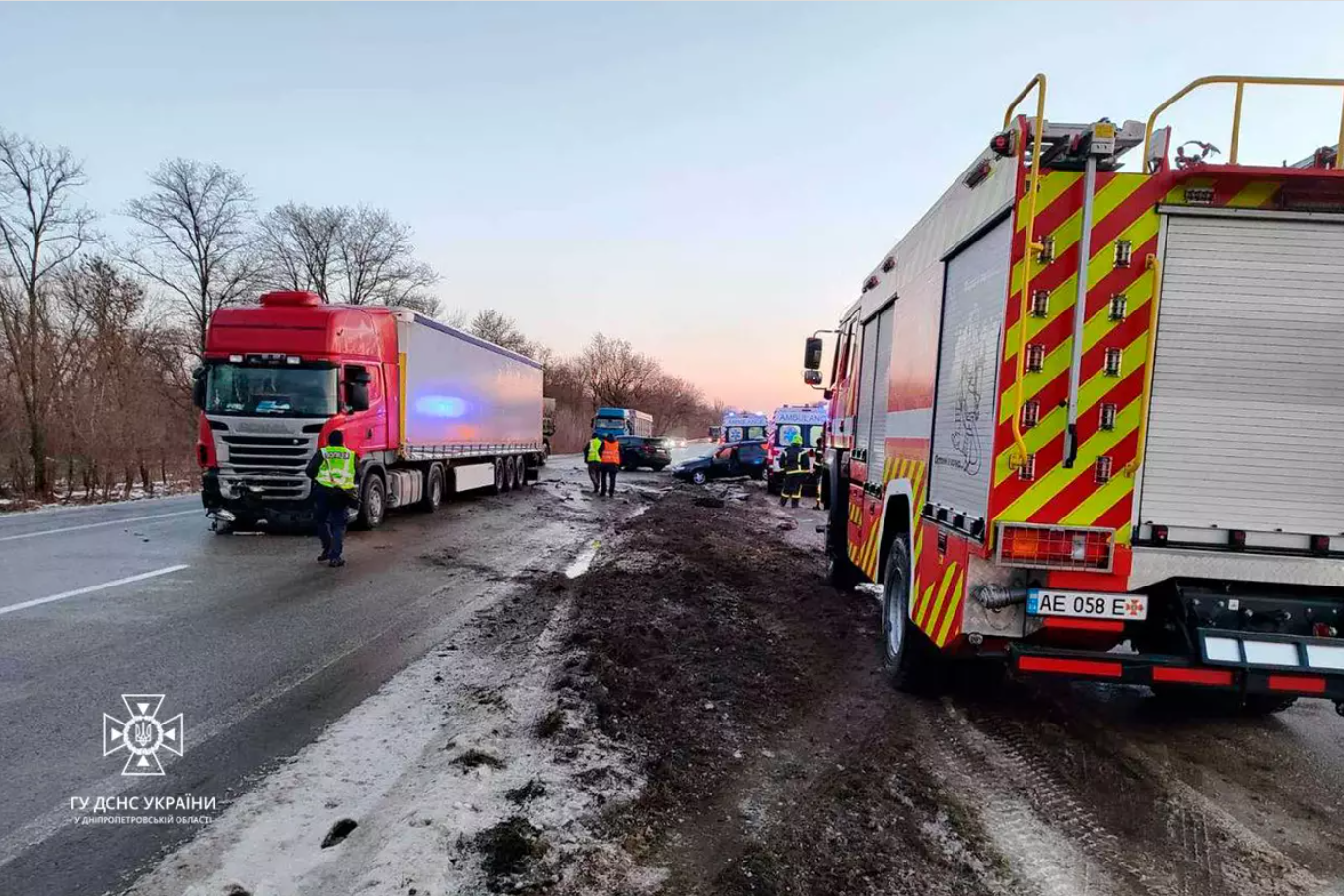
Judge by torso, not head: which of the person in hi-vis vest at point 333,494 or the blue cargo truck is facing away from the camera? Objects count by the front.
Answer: the person in hi-vis vest

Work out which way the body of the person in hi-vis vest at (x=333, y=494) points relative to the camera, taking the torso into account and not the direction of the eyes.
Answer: away from the camera

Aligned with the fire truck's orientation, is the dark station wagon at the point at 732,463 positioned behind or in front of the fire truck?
in front

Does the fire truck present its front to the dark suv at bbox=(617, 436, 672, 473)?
yes

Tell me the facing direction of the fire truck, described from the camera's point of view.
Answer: facing away from the viewer and to the left of the viewer

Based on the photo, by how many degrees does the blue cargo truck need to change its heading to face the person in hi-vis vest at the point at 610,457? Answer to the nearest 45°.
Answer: approximately 45° to its left

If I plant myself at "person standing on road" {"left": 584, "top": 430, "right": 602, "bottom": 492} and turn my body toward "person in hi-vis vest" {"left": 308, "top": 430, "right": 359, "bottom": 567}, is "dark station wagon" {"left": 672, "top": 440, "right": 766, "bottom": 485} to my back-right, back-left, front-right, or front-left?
back-left

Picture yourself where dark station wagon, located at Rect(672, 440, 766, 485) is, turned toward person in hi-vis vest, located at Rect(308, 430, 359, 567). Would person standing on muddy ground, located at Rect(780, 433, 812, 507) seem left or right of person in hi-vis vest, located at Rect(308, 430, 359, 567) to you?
left

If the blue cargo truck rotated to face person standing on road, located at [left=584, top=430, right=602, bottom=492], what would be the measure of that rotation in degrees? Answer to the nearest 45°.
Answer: approximately 45° to its left

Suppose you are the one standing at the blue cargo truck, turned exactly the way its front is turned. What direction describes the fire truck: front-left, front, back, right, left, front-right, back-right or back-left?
front-left

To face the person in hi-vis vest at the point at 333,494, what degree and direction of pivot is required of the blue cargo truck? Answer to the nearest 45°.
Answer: approximately 45° to its left
